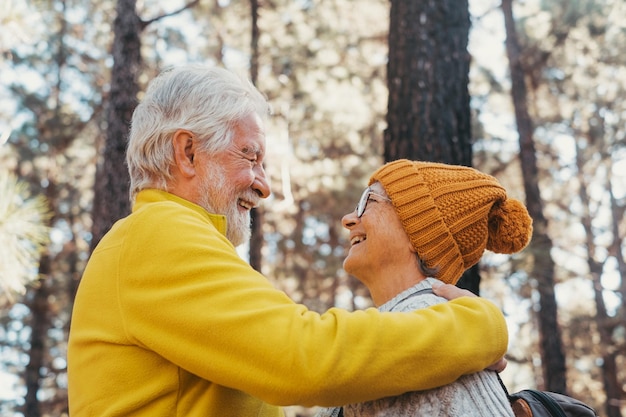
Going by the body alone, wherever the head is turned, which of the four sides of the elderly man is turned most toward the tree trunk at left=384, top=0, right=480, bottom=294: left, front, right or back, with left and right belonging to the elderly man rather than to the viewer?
left

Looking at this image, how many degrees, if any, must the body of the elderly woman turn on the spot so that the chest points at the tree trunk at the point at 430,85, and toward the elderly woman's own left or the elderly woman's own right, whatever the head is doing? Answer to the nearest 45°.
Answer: approximately 90° to the elderly woman's own right

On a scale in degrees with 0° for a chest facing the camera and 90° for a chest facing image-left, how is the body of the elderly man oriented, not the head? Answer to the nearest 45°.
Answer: approximately 270°

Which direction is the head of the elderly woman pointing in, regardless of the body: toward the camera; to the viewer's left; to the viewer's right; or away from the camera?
to the viewer's left

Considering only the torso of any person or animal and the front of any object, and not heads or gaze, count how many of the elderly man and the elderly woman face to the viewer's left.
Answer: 1

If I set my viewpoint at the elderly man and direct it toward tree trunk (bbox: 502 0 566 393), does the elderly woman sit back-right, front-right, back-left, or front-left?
front-right

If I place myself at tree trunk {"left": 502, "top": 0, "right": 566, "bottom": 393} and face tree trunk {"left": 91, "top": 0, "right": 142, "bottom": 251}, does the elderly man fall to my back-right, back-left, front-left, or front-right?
front-left

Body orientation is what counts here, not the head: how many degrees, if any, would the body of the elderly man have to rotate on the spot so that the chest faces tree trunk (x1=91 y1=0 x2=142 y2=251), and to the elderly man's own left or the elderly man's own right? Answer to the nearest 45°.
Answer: approximately 90° to the elderly man's own left

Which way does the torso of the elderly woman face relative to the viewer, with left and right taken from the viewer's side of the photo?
facing to the left of the viewer

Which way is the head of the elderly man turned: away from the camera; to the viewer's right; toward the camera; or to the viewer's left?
to the viewer's right

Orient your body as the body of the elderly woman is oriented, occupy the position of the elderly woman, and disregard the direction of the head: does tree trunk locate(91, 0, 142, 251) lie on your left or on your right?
on your right

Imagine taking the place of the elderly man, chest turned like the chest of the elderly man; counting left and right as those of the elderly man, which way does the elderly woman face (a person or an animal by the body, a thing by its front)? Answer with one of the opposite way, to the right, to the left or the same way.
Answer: the opposite way
